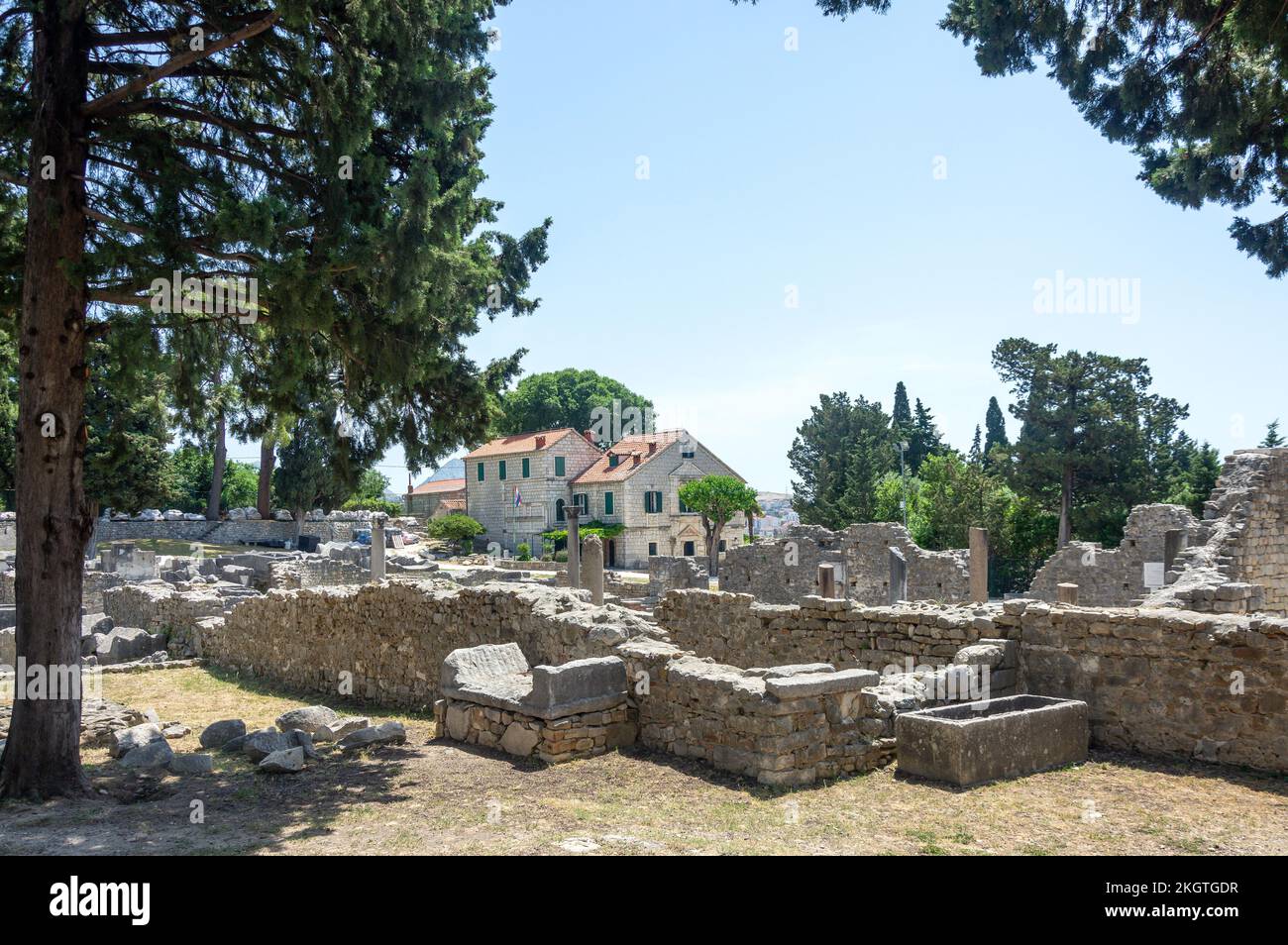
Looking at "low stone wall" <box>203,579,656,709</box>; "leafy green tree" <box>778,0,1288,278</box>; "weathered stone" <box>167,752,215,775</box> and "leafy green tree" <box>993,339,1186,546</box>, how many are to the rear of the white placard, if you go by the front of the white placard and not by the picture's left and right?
1

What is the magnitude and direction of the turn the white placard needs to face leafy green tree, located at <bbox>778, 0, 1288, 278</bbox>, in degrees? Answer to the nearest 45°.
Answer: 0° — it already faces it

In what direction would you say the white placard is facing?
toward the camera

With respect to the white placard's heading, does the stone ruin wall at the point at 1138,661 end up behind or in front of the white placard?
in front

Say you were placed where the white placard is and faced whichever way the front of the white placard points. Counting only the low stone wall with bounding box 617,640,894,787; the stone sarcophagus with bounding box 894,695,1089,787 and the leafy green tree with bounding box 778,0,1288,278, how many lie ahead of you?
3

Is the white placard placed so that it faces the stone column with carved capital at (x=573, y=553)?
no

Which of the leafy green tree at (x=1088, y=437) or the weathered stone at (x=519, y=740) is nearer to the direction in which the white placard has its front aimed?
the weathered stone

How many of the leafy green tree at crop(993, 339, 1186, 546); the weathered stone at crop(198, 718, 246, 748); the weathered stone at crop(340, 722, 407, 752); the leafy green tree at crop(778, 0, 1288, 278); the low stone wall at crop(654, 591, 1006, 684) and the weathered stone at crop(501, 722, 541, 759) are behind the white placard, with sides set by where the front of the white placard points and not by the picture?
1

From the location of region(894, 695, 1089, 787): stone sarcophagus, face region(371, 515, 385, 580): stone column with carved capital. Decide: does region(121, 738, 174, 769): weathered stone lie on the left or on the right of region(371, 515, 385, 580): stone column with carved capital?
left

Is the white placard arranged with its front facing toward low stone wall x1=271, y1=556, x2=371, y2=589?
no

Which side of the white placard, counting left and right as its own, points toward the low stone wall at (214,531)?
right

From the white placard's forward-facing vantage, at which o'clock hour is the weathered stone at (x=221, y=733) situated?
The weathered stone is roughly at 1 o'clock from the white placard.

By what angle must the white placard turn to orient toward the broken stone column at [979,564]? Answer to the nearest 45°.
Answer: approximately 45° to its right

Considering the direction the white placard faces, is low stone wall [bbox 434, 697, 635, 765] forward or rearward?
forward

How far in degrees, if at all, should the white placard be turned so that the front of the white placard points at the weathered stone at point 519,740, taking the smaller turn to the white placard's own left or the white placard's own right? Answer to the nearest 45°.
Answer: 0° — it already faces it

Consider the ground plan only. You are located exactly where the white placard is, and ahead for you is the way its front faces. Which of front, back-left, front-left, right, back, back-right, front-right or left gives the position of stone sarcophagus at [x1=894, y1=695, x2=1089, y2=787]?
front

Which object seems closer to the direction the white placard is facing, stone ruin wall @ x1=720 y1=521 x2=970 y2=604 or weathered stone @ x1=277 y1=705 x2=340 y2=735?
the weathered stone
